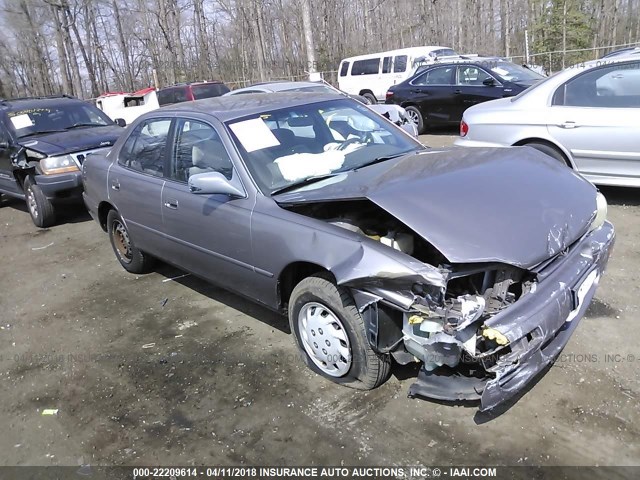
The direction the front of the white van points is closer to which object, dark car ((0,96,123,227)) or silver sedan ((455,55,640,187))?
the silver sedan

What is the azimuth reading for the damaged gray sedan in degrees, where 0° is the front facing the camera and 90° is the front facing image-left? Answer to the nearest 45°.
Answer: approximately 315°

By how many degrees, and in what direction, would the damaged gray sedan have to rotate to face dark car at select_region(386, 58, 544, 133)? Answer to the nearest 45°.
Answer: approximately 135° to its left

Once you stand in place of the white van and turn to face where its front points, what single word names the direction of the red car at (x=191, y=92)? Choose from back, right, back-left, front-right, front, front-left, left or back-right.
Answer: back-right

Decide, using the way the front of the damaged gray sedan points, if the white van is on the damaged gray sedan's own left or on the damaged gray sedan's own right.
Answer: on the damaged gray sedan's own left

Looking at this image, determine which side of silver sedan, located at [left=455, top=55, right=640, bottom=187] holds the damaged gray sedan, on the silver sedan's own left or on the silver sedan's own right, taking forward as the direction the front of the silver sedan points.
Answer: on the silver sedan's own right

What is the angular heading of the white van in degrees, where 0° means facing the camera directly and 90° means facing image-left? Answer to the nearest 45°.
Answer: approximately 315°

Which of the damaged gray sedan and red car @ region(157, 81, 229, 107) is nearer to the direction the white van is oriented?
the damaged gray sedan

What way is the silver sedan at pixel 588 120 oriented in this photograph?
to the viewer's right

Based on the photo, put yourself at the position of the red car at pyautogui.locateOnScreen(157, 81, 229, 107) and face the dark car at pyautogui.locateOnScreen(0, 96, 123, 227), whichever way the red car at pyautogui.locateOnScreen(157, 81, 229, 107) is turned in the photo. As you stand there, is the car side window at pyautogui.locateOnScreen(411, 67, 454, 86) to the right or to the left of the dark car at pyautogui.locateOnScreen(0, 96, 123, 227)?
left
